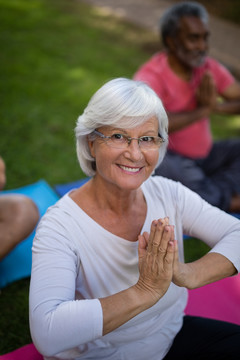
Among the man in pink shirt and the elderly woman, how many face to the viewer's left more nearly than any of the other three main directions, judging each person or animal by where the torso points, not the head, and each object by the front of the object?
0

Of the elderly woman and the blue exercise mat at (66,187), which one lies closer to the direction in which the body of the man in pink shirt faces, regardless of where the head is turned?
the elderly woman

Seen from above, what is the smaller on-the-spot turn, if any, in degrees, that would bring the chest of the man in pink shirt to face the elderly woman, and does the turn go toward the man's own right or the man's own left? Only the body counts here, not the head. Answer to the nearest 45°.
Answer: approximately 45° to the man's own right

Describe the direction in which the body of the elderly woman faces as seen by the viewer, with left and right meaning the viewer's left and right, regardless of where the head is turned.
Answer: facing the viewer and to the right of the viewer

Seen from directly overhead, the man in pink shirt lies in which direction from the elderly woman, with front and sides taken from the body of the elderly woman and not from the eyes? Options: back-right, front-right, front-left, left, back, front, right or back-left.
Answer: back-left
